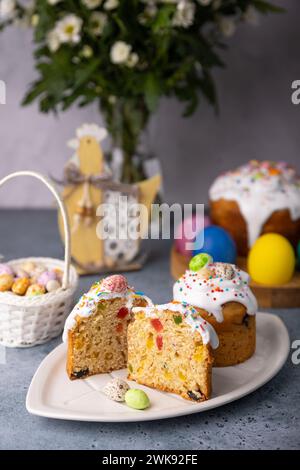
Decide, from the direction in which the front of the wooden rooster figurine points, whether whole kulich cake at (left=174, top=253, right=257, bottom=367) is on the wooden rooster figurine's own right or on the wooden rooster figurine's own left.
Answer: on the wooden rooster figurine's own left
